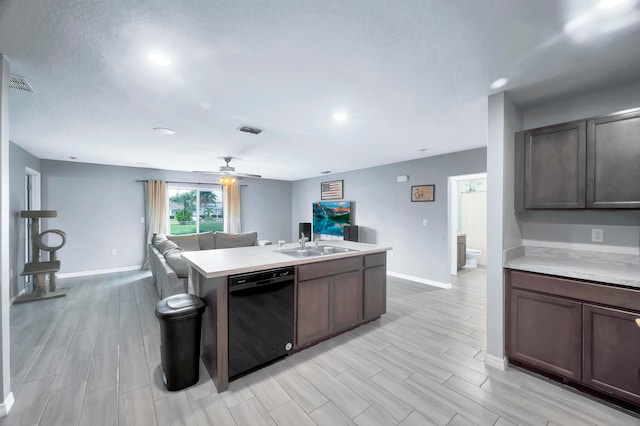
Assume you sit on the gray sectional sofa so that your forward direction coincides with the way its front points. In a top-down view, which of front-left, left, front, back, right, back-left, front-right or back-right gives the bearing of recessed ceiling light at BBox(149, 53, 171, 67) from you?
front-right

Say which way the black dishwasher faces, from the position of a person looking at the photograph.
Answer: facing the viewer and to the right of the viewer

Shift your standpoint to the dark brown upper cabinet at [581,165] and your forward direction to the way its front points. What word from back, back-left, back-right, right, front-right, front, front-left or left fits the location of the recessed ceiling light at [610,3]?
front-left

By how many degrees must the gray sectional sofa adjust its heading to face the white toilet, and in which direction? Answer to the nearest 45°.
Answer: approximately 45° to its left

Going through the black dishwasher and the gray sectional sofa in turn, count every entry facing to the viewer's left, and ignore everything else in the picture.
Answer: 0

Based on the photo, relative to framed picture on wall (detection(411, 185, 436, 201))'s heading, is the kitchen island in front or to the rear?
in front

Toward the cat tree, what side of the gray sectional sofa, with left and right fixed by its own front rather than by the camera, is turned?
back

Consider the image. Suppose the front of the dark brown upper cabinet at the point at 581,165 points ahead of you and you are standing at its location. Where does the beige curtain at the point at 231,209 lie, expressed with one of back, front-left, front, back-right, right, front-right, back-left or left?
front-right

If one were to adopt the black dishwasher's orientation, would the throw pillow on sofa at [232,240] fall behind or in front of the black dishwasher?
behind

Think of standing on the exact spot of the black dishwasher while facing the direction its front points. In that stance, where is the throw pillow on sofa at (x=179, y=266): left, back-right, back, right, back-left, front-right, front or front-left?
back

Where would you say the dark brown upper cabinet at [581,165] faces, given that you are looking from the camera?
facing the viewer and to the left of the viewer

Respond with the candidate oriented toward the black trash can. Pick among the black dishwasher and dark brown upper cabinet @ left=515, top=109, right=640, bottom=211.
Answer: the dark brown upper cabinet

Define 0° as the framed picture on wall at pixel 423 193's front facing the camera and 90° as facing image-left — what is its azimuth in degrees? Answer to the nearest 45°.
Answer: approximately 45°
